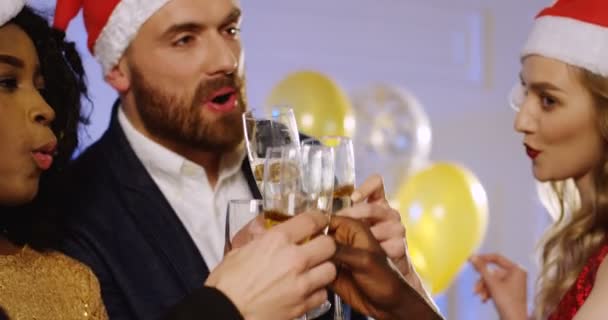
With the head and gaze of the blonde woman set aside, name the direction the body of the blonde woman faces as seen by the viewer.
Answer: to the viewer's left

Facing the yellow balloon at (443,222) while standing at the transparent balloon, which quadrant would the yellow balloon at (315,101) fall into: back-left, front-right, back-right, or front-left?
front-right

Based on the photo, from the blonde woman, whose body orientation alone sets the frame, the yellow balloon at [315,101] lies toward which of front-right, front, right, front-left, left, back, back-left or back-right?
front-right

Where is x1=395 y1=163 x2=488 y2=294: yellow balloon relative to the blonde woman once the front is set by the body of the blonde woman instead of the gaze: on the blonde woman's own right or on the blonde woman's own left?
on the blonde woman's own right

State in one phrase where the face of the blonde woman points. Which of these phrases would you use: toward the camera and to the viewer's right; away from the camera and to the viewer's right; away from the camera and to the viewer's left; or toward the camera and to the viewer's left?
toward the camera and to the viewer's left

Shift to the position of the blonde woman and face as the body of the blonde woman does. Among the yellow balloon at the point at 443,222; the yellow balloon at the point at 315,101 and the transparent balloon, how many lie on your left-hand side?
0

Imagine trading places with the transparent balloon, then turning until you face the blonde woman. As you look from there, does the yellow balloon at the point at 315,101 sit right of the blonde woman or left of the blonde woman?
right

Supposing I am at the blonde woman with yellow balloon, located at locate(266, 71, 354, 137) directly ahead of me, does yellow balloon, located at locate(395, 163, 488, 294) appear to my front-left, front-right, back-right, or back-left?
front-right

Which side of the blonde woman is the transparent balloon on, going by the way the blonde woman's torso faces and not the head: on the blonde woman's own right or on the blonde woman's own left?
on the blonde woman's own right
